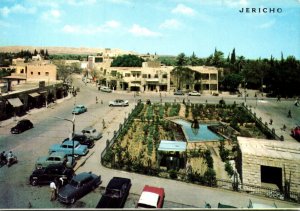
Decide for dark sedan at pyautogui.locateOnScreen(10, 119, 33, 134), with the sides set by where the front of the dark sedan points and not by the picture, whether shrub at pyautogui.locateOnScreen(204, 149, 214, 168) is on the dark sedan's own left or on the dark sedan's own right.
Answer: on the dark sedan's own left

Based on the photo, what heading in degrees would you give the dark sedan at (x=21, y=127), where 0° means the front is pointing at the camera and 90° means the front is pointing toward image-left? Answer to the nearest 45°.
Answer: approximately 45°

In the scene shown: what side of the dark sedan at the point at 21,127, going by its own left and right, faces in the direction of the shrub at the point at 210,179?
left
